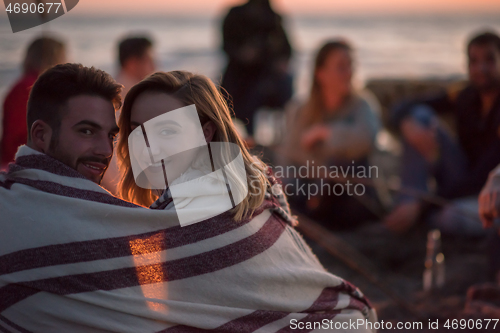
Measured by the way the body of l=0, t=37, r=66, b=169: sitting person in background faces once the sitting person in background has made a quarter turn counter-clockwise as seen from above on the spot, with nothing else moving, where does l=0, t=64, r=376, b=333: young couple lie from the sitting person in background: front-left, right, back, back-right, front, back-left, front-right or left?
back

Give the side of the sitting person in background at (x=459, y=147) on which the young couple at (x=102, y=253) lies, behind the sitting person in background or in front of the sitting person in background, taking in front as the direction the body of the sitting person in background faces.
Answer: in front

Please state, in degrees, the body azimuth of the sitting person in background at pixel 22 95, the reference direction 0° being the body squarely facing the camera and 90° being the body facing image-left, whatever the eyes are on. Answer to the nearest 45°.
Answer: approximately 270°

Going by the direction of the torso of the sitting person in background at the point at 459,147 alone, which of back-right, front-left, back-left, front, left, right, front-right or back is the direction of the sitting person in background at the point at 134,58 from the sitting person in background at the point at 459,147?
front-right

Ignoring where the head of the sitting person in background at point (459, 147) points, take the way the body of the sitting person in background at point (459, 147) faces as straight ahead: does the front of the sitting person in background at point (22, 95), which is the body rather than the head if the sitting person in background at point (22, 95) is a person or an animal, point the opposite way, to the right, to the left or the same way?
the opposite way
